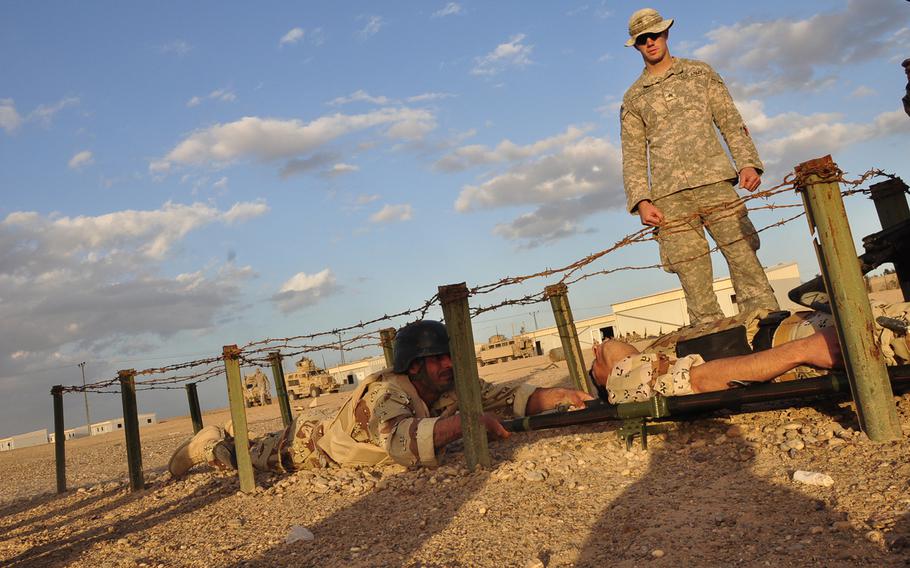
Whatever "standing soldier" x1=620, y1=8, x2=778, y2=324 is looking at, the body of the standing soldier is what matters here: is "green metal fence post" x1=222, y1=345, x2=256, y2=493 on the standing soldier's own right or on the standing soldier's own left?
on the standing soldier's own right

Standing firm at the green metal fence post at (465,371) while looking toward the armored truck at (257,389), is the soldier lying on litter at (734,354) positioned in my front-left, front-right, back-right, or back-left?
back-right

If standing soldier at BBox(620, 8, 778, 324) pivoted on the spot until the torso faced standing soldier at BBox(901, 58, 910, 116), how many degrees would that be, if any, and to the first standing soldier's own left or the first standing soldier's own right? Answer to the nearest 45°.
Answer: approximately 90° to the first standing soldier's own left

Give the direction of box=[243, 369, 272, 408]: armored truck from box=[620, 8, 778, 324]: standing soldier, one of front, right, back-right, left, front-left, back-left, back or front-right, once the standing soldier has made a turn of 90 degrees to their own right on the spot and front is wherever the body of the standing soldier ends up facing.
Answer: front-right

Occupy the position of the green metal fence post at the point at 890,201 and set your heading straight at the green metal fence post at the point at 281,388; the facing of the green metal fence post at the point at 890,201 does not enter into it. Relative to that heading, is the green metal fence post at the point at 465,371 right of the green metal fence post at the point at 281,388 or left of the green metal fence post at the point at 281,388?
left

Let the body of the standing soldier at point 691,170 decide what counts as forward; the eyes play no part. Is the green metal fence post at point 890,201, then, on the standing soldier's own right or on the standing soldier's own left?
on the standing soldier's own left

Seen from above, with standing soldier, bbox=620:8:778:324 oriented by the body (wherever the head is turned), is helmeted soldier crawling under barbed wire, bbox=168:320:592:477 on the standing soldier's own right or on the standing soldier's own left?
on the standing soldier's own right

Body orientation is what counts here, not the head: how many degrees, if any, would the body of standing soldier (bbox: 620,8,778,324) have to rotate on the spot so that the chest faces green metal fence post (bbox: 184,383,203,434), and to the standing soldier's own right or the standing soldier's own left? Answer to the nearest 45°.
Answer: approximately 90° to the standing soldier's own right

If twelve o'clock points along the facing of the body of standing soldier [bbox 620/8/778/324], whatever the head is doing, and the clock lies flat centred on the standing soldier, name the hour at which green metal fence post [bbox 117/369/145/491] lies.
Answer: The green metal fence post is roughly at 3 o'clock from the standing soldier.

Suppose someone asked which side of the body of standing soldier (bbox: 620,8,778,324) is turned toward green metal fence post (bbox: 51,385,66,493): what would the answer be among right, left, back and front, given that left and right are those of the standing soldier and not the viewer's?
right

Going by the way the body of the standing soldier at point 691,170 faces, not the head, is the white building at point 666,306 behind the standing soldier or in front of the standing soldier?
behind

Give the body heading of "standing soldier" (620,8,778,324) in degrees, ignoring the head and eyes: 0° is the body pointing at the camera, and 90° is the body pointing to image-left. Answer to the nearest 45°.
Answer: approximately 0°
